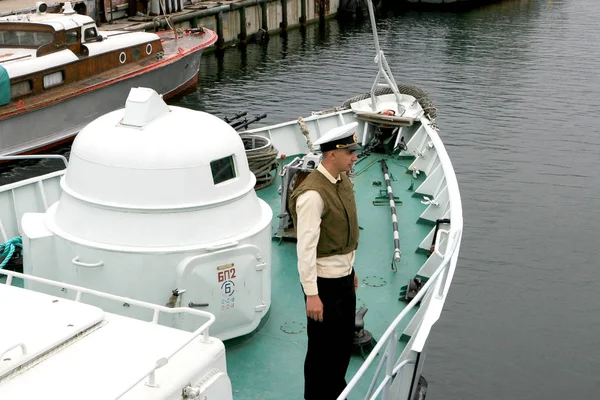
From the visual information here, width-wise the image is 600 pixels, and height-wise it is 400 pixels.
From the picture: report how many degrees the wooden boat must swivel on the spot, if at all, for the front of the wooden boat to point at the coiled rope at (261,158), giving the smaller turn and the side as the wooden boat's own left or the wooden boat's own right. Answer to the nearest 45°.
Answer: approximately 135° to the wooden boat's own right

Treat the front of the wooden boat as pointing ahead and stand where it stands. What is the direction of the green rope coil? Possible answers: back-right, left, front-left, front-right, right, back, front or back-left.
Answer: back-right

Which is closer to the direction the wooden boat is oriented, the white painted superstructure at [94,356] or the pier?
the pier

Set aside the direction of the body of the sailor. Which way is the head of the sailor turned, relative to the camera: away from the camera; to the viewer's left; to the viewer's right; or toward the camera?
to the viewer's right

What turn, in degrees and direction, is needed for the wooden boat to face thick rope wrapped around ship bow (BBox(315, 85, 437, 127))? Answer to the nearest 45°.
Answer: approximately 90° to its right

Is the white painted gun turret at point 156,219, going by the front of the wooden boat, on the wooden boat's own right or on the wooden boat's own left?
on the wooden boat's own right

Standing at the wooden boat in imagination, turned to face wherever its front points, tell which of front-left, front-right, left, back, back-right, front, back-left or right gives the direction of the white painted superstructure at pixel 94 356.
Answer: back-right

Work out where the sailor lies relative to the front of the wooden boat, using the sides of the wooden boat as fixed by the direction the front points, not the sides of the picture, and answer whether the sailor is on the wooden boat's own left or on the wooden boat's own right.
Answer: on the wooden boat's own right

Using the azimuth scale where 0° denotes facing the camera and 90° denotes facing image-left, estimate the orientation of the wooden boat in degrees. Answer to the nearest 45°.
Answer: approximately 225°

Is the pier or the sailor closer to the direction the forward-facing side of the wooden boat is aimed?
the pier
